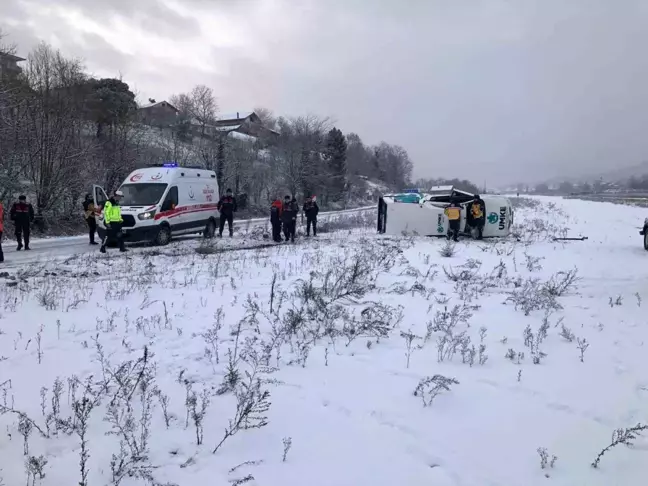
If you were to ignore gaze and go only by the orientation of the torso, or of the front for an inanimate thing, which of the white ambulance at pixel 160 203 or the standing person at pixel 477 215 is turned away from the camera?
the standing person

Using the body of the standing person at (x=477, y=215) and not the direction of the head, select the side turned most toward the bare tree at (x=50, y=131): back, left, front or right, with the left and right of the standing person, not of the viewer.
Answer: left

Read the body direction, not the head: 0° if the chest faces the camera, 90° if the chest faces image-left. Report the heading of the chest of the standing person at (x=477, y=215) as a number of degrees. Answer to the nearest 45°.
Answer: approximately 180°

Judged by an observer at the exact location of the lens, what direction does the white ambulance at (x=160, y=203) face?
facing the viewer and to the left of the viewer

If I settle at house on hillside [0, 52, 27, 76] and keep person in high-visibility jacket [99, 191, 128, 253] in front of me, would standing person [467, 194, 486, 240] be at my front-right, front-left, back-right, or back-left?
front-left

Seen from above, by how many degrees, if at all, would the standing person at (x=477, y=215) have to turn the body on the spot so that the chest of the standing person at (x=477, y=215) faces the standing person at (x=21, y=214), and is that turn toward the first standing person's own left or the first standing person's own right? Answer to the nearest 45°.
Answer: approximately 135° to the first standing person's own left
